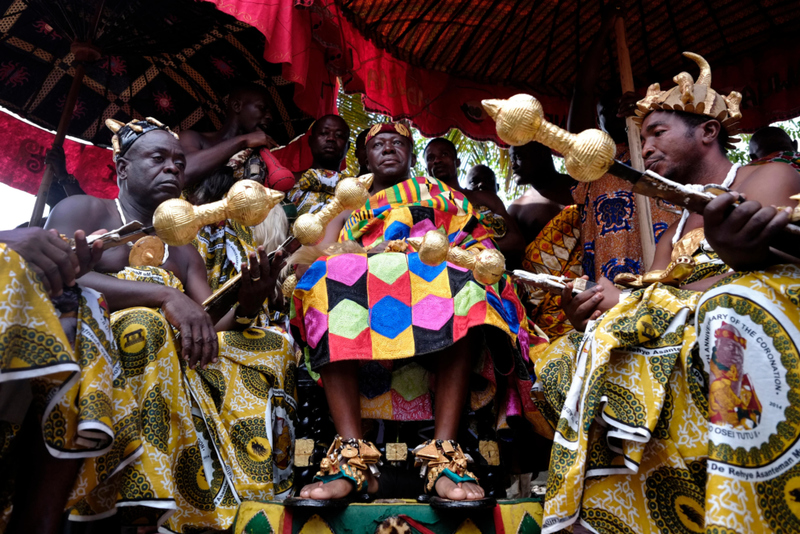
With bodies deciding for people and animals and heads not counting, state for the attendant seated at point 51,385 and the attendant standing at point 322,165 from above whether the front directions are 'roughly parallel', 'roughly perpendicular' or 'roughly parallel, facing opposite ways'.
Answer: roughly perpendicular

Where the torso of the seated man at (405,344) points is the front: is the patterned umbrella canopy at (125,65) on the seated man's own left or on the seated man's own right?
on the seated man's own right

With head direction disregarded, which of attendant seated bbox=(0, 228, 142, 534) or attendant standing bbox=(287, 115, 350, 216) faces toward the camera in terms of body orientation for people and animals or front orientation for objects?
attendant standing bbox=(287, 115, 350, 216)

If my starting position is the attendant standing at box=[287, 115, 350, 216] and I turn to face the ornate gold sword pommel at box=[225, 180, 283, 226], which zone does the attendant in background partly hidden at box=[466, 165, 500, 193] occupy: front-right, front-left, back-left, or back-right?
back-left

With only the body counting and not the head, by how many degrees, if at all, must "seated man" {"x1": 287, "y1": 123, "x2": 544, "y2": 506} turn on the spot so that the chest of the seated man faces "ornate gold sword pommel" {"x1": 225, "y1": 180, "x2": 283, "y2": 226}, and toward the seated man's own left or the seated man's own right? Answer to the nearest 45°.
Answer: approximately 45° to the seated man's own right

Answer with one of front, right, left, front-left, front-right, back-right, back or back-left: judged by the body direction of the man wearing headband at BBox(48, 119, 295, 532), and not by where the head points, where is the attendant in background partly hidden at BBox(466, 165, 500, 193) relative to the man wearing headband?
left

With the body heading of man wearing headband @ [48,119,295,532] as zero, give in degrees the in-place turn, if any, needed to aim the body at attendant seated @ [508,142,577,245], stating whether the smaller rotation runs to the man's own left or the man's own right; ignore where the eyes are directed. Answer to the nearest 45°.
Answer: approximately 90° to the man's own left

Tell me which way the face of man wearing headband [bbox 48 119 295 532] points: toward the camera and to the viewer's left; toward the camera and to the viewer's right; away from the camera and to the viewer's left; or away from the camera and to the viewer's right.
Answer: toward the camera and to the viewer's right

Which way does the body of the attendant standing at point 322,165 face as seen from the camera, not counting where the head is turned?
toward the camera
